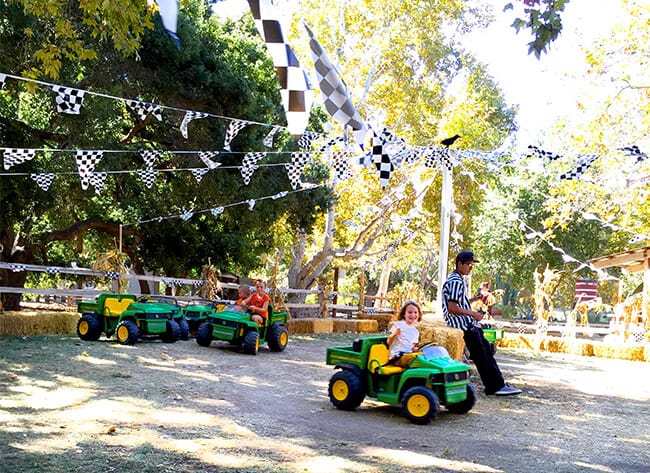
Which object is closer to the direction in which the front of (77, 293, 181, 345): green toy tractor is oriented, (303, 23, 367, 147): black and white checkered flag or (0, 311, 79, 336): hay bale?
the black and white checkered flag

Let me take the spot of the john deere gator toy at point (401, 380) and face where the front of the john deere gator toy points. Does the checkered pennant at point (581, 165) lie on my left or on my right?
on my left

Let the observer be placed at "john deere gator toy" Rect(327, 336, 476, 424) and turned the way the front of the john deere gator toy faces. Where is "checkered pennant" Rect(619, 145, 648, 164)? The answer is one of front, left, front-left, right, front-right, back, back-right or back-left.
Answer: left

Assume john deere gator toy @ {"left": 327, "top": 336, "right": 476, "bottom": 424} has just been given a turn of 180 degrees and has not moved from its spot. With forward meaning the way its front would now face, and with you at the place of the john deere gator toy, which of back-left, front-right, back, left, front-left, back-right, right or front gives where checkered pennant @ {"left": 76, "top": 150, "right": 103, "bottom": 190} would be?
front

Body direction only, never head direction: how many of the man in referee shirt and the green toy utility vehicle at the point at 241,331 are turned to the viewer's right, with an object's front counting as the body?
1

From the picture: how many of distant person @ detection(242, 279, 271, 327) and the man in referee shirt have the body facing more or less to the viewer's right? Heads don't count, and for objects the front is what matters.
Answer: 1
